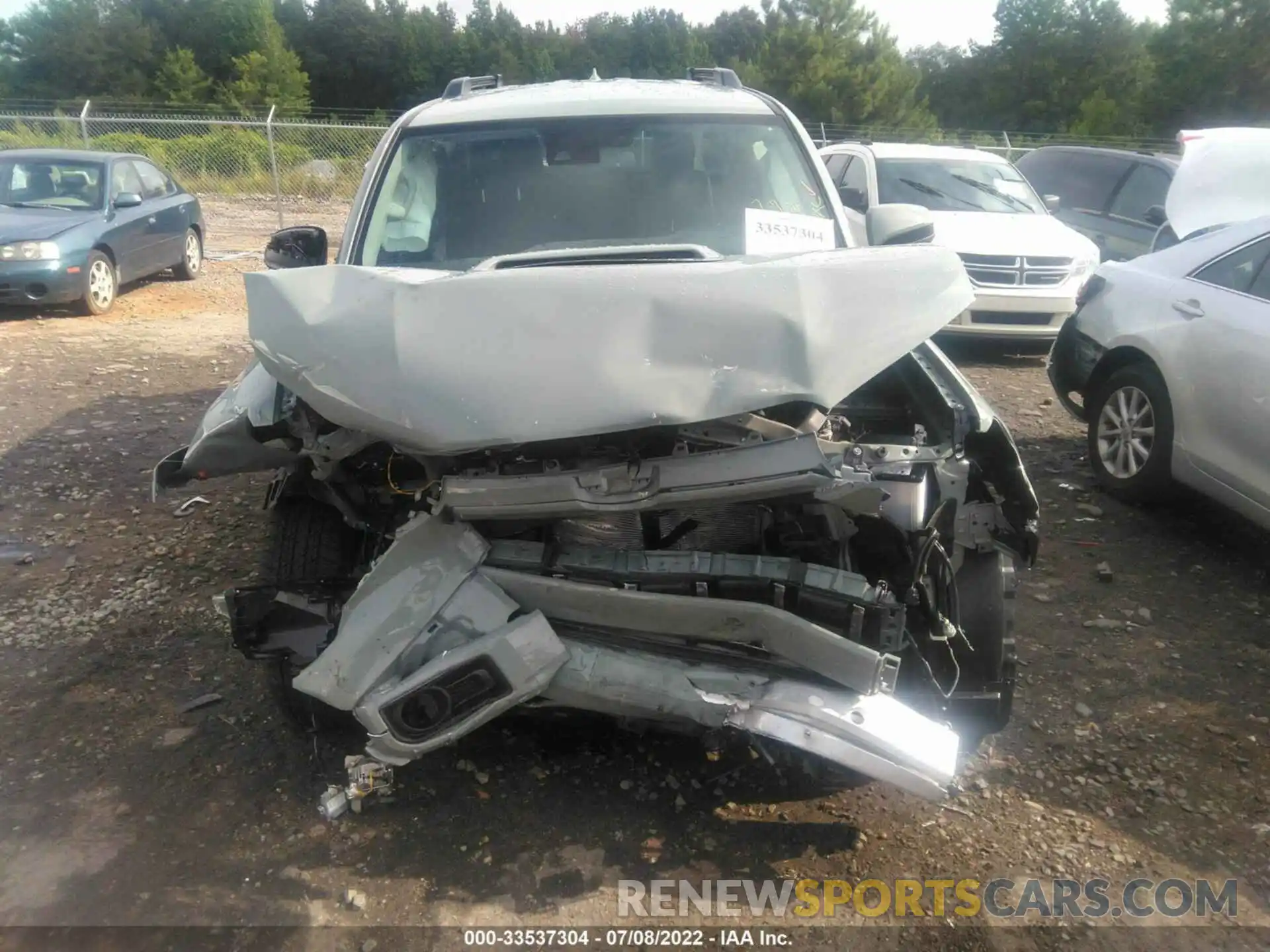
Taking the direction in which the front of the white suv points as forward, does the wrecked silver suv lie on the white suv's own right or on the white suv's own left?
on the white suv's own right

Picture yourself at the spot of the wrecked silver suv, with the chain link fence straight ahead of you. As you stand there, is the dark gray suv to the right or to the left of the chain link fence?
right

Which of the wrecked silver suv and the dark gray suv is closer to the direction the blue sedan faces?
the wrecked silver suv

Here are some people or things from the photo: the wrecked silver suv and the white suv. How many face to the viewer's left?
0

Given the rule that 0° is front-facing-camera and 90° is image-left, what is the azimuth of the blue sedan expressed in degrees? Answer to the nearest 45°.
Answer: approximately 45°

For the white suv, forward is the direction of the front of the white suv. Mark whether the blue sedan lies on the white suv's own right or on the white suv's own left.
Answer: on the white suv's own right

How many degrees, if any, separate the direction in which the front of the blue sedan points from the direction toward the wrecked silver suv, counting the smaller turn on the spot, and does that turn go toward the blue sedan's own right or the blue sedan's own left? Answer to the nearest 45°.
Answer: approximately 45° to the blue sedan's own left

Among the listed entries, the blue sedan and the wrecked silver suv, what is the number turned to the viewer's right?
0

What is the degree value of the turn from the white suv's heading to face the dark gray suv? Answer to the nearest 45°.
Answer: approximately 90° to its left

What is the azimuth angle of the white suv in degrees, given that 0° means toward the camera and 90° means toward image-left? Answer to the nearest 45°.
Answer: approximately 315°

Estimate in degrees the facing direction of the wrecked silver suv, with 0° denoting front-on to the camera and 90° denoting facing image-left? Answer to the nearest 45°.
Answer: approximately 0°

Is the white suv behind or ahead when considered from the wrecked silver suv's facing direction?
behind
